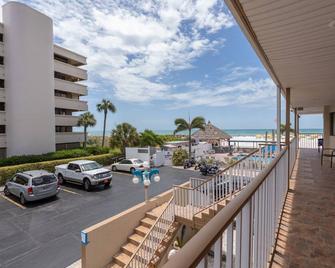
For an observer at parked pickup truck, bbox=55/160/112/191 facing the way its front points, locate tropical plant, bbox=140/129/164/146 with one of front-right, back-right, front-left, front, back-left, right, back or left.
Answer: left

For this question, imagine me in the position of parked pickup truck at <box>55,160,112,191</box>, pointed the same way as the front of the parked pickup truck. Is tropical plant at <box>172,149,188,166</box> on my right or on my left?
on my left

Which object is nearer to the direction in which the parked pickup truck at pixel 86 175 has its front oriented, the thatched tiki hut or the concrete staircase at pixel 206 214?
the concrete staircase

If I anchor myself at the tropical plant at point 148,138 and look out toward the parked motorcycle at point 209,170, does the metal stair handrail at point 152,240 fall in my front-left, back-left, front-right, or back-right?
front-right

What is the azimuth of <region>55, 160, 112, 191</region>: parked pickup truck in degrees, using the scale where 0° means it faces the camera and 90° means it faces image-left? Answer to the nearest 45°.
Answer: approximately 315°

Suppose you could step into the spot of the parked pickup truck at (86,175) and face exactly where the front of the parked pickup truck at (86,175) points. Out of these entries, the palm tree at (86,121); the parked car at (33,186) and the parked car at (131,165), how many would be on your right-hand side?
1

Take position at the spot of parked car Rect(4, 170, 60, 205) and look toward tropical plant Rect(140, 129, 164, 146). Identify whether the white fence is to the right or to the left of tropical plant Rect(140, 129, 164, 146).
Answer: right

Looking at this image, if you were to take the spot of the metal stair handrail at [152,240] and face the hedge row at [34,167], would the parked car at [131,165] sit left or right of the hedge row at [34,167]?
right

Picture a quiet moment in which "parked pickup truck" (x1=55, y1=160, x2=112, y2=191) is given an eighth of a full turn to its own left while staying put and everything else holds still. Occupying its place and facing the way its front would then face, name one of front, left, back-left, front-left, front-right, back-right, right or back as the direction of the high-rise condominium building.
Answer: back-left

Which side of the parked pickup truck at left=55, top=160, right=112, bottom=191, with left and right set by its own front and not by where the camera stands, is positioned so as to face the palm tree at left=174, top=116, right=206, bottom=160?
left

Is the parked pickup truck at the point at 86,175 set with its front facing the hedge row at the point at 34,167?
no

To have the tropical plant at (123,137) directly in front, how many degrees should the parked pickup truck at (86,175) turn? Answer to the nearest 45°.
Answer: approximately 90° to its left

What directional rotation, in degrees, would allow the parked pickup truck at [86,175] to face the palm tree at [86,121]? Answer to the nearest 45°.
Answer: approximately 135° to its left
